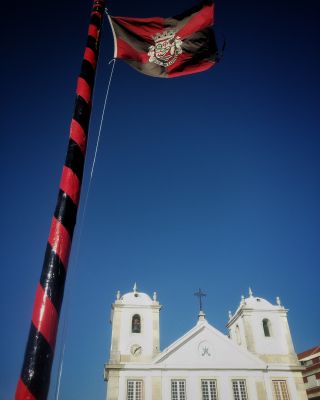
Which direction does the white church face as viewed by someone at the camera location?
facing the viewer

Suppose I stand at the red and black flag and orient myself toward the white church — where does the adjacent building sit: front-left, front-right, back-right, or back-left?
front-right

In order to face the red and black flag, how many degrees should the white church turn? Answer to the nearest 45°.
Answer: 0° — it already faces it

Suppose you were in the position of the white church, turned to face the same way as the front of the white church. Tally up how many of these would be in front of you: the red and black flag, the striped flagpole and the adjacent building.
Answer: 2

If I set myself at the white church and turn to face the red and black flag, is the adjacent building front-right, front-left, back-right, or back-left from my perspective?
back-left

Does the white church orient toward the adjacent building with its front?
no

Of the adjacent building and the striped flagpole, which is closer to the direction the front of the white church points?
the striped flagpole

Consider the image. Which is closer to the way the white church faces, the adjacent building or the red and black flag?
the red and black flag

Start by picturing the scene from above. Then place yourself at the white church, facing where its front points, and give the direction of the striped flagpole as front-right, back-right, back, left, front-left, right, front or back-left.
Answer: front
